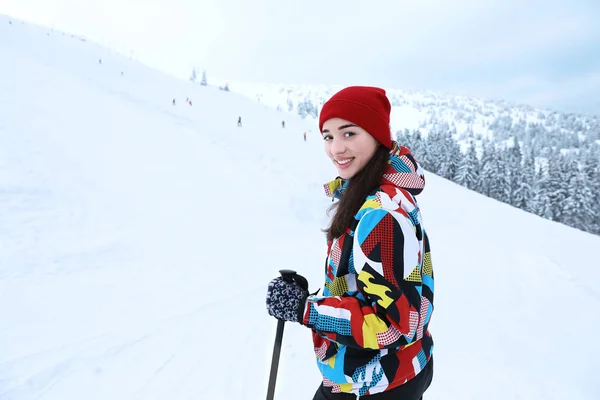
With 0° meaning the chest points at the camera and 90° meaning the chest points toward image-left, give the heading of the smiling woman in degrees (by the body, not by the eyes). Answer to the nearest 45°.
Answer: approximately 90°
